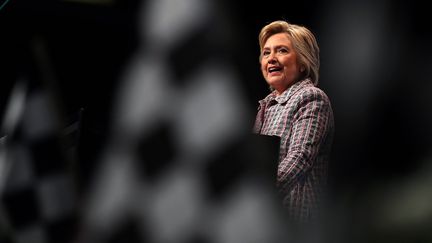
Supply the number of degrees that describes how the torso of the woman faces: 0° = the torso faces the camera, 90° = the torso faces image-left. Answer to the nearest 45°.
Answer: approximately 45°

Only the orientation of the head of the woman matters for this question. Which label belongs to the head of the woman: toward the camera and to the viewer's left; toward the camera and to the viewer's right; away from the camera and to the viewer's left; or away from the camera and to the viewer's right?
toward the camera and to the viewer's left
